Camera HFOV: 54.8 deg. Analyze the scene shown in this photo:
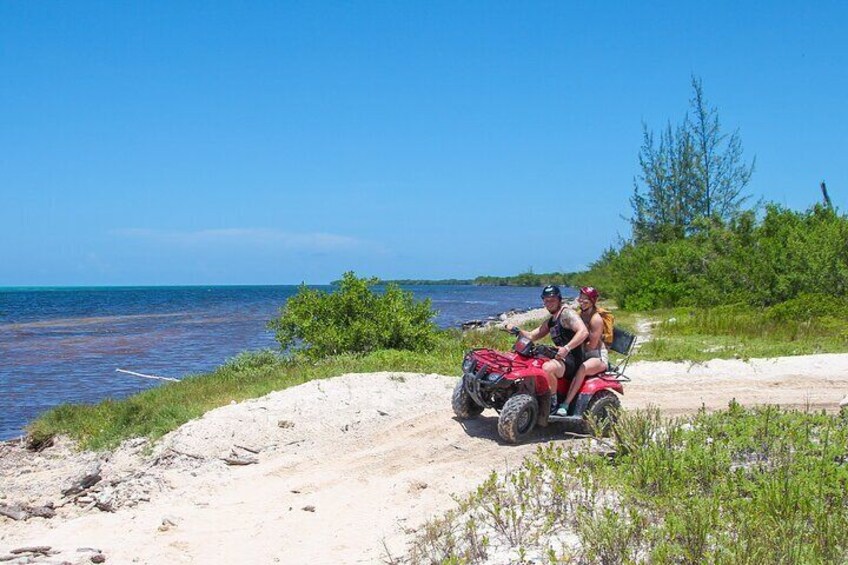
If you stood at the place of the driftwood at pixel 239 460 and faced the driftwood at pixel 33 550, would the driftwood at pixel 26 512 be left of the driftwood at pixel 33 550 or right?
right

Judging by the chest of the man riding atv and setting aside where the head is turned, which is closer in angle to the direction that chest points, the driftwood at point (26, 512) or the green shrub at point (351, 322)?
the driftwood

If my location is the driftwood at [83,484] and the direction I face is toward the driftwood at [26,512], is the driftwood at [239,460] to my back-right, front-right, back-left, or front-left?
back-left

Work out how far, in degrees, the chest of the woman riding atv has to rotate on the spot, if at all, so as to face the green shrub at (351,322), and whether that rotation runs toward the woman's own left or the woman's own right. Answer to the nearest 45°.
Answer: approximately 90° to the woman's own right

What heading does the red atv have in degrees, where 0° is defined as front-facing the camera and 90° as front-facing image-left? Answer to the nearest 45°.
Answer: approximately 45°

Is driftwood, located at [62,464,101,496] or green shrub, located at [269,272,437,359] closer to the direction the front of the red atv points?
the driftwood
